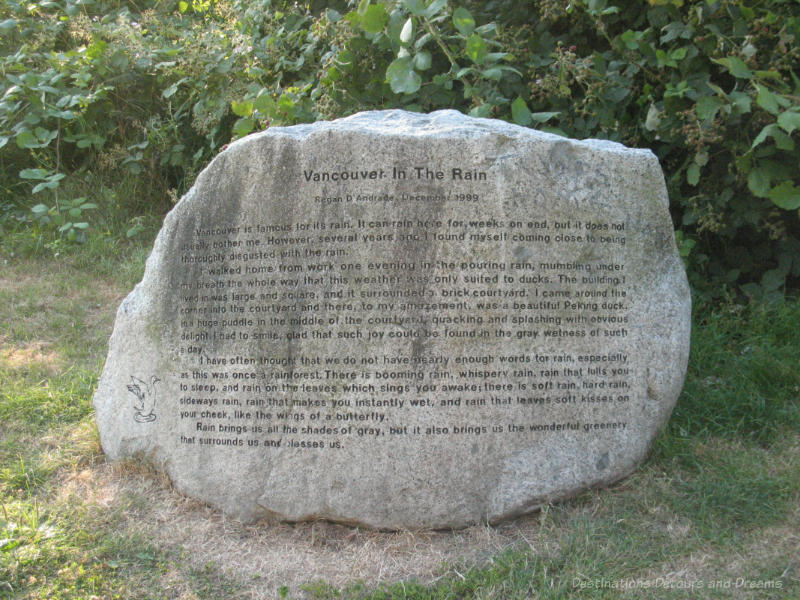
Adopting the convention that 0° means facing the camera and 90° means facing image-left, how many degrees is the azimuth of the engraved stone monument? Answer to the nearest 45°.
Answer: approximately 0°

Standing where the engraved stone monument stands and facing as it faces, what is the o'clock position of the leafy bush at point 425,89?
The leafy bush is roughly at 6 o'clock from the engraved stone monument.
